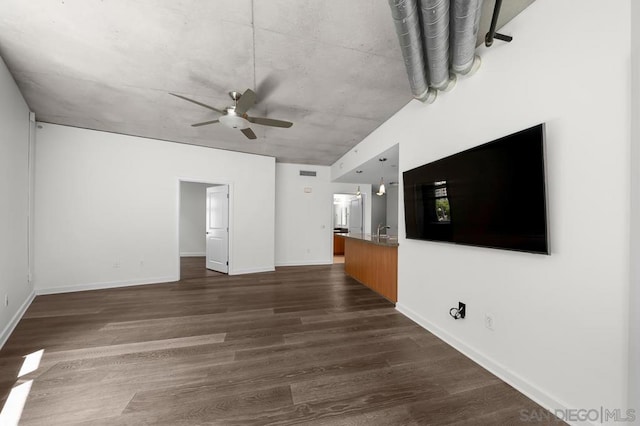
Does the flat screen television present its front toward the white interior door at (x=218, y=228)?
no

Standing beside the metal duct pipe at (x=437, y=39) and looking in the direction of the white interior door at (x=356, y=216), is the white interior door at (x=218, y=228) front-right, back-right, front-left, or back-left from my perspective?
front-left

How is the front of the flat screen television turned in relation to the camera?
facing the viewer and to the left of the viewer

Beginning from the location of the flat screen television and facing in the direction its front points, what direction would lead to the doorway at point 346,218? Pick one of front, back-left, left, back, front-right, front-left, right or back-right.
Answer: right

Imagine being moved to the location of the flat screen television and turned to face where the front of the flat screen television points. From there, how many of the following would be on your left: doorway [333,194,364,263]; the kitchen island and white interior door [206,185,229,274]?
0

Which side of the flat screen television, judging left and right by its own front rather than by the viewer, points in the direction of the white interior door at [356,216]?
right

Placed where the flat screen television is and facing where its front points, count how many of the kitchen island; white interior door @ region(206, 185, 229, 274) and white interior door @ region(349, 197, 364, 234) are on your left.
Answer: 0

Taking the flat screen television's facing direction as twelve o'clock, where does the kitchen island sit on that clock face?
The kitchen island is roughly at 3 o'clock from the flat screen television.
